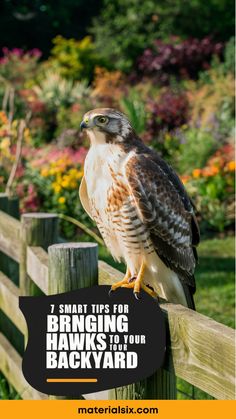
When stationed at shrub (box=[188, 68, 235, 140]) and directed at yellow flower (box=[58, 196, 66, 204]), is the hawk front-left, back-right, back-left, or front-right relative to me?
front-left

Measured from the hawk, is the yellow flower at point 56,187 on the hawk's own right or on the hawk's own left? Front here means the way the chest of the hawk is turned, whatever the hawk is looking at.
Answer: on the hawk's own right

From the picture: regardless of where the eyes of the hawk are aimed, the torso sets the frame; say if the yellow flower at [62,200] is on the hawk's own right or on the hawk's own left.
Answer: on the hawk's own right

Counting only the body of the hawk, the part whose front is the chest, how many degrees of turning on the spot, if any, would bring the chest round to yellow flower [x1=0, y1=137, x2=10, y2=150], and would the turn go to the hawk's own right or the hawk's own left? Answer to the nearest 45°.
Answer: approximately 135° to the hawk's own right

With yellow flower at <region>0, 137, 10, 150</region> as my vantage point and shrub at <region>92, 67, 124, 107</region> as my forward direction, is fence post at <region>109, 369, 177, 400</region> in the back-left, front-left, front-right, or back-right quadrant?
back-right

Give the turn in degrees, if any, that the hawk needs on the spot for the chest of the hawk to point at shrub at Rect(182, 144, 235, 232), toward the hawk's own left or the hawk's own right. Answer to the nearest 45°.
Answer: approximately 135° to the hawk's own right

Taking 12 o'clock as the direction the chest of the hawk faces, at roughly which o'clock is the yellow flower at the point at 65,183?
The yellow flower is roughly at 4 o'clock from the hawk.

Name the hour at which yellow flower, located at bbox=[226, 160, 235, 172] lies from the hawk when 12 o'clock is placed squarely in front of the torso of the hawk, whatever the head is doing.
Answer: The yellow flower is roughly at 5 o'clock from the hawk.

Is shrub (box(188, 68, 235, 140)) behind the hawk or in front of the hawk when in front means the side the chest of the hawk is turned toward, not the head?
behind

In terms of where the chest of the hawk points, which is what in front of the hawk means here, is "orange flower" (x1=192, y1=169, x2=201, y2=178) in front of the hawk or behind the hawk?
behind

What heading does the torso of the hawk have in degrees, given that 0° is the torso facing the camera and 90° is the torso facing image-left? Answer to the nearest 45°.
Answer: approximately 45°

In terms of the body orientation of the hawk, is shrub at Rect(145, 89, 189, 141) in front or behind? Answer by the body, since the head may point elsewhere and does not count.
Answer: behind
